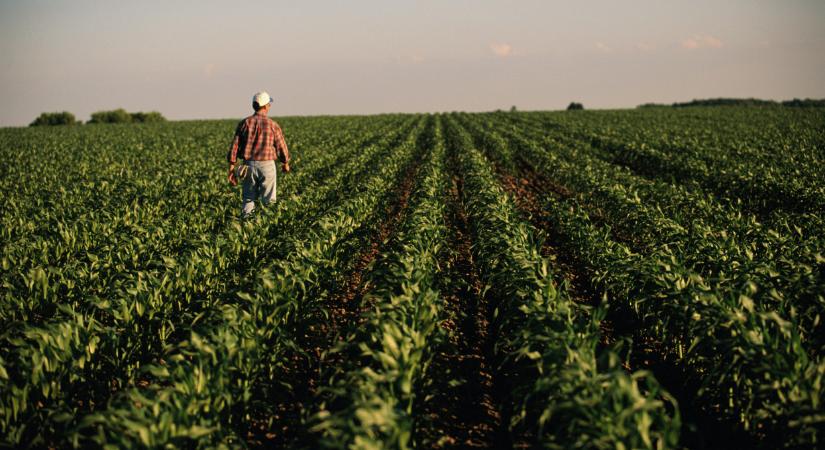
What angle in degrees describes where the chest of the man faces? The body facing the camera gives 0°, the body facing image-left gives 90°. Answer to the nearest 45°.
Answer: approximately 180°
